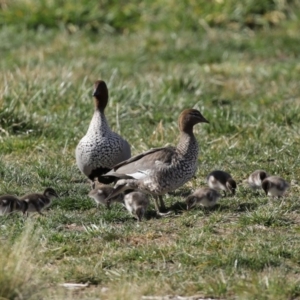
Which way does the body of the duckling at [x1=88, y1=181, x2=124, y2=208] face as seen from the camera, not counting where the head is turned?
to the viewer's left

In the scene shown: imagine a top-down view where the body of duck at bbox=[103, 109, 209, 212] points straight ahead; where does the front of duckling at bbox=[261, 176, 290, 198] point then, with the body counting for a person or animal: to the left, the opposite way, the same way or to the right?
the opposite way

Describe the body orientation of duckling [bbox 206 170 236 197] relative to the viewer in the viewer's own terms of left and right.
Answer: facing to the right of the viewer

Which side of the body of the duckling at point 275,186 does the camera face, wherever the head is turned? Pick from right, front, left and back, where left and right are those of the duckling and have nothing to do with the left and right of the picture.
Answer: left

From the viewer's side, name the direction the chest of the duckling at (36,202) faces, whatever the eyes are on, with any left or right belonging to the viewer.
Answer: facing to the right of the viewer

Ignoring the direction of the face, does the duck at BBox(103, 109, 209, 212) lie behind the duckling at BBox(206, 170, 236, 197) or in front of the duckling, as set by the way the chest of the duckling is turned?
behind

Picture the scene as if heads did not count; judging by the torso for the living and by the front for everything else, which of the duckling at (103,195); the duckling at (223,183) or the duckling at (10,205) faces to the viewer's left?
the duckling at (103,195)

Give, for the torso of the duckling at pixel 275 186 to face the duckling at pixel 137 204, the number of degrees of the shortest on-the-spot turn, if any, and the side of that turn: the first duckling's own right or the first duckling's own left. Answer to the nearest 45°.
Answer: approximately 45° to the first duckling's own left

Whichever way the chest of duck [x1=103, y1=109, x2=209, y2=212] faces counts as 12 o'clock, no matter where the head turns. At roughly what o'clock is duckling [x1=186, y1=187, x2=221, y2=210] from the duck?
The duckling is roughly at 1 o'clock from the duck.

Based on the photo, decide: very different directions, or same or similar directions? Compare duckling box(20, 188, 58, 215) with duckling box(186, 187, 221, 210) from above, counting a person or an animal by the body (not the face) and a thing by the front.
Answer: very different directions

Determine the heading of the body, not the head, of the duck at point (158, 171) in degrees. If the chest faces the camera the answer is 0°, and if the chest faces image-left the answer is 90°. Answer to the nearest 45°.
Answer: approximately 270°
